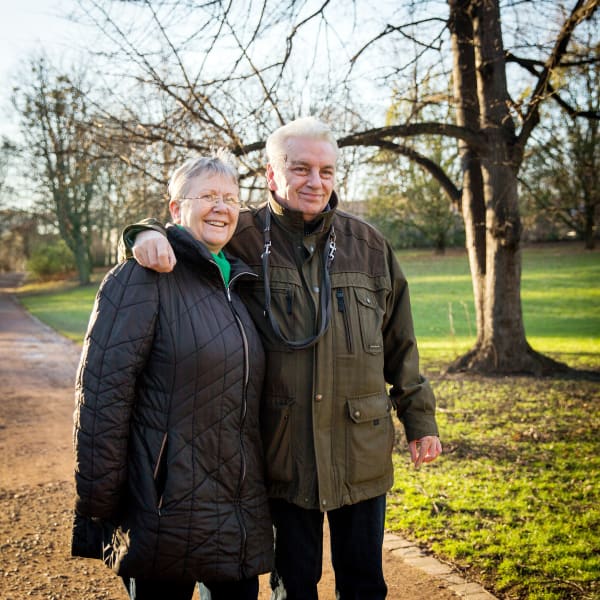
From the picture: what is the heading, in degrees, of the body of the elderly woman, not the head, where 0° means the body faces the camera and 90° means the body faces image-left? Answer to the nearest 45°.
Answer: approximately 315°

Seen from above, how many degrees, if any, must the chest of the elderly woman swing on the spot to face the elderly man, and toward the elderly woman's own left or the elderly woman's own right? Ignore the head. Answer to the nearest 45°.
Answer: approximately 90° to the elderly woman's own left

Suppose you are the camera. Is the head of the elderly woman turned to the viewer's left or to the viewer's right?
to the viewer's right

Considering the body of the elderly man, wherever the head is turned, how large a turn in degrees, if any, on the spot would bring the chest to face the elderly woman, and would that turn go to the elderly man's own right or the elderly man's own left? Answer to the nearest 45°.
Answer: approximately 45° to the elderly man's own right

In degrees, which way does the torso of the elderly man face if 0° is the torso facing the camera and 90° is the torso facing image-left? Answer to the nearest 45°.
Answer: approximately 0°
